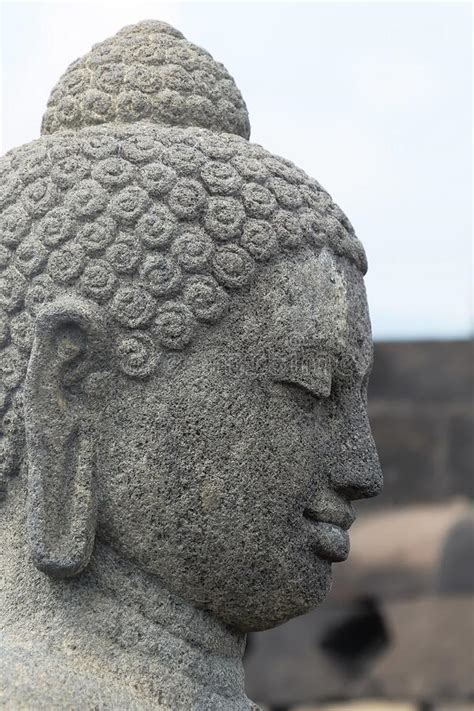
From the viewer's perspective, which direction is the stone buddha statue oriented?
to the viewer's right
